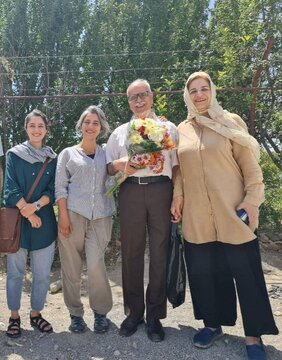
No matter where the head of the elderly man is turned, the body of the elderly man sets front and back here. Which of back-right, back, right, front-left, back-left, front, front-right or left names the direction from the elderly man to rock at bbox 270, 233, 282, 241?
back-left

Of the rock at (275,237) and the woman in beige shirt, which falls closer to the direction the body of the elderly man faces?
the woman in beige shirt

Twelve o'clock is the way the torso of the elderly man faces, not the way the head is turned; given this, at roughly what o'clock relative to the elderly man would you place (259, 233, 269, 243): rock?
The rock is roughly at 7 o'clock from the elderly man.

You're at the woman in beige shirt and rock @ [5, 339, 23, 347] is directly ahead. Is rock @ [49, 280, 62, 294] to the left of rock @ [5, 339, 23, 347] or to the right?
right

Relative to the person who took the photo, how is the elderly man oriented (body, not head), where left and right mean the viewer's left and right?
facing the viewer

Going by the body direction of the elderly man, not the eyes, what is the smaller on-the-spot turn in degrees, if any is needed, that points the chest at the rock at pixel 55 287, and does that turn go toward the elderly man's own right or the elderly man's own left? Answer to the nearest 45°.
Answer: approximately 135° to the elderly man's own right

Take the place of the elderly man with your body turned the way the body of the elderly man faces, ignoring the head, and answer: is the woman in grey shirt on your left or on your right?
on your right

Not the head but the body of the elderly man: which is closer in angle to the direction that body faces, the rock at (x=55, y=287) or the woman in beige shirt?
the woman in beige shirt

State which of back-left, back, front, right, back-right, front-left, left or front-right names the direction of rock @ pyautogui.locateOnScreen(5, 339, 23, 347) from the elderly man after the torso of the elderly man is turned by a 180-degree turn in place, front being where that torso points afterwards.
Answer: left

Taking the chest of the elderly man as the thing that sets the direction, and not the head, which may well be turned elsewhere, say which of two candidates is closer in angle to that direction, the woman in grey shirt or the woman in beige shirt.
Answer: the woman in beige shirt
